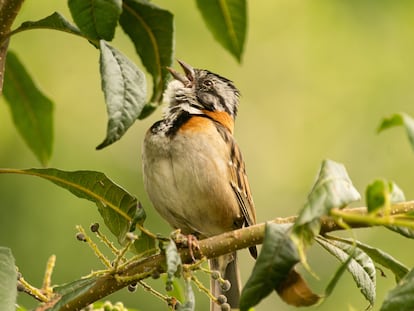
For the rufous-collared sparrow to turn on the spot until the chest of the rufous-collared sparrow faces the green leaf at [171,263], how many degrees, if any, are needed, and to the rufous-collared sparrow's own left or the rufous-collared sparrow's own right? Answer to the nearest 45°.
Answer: approximately 45° to the rufous-collared sparrow's own left

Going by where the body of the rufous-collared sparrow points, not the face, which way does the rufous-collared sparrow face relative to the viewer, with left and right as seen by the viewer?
facing the viewer and to the left of the viewer
